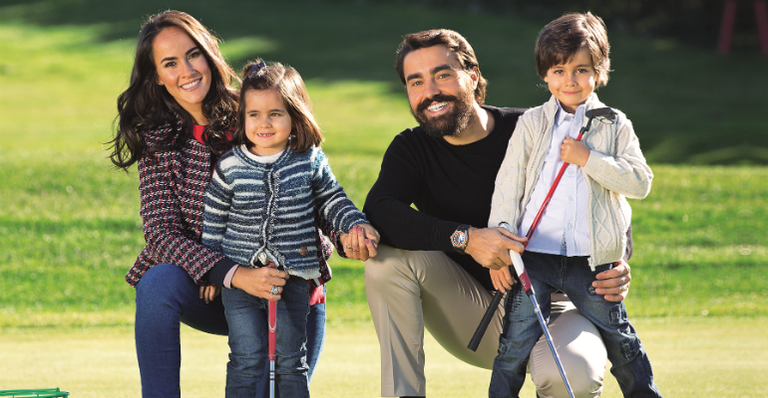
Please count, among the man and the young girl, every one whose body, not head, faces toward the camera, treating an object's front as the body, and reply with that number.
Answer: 2

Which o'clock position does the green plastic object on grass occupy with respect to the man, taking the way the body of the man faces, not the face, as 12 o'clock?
The green plastic object on grass is roughly at 2 o'clock from the man.

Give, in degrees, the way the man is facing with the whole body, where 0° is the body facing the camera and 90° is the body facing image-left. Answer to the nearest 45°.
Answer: approximately 0°

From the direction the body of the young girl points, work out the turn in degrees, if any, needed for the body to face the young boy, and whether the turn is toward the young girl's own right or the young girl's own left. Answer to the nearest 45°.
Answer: approximately 90° to the young girl's own left

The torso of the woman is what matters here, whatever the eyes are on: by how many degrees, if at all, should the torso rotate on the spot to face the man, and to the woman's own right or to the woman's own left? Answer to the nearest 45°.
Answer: approximately 45° to the woman's own left

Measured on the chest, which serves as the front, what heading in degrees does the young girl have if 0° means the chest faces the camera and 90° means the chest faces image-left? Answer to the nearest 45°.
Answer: approximately 0°

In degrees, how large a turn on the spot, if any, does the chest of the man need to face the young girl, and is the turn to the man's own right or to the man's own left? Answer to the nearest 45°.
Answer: approximately 45° to the man's own right

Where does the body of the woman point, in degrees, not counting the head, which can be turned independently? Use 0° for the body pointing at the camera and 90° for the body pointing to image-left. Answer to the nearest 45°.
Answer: approximately 315°
